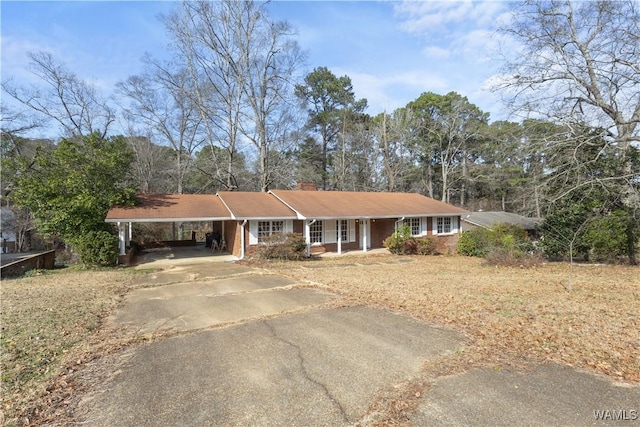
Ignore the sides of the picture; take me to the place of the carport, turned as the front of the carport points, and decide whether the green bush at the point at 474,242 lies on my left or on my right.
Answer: on my left

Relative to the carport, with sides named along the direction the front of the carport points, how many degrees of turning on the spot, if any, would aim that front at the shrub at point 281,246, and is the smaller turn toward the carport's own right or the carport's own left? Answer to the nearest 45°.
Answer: approximately 45° to the carport's own left

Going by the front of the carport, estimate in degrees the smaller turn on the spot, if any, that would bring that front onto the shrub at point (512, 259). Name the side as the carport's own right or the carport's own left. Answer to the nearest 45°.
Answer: approximately 45° to the carport's own left

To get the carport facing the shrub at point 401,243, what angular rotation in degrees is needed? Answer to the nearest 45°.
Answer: approximately 90° to its left

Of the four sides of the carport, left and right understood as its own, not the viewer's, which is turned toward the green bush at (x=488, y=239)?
left

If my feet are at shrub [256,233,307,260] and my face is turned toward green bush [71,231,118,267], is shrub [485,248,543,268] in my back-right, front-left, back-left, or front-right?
back-left

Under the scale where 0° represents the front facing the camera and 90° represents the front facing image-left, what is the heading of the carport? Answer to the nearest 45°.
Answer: approximately 0°

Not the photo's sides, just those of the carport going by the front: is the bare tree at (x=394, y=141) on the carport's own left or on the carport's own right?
on the carport's own left

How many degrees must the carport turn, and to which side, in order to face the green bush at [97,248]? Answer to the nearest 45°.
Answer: approximately 45° to its right
